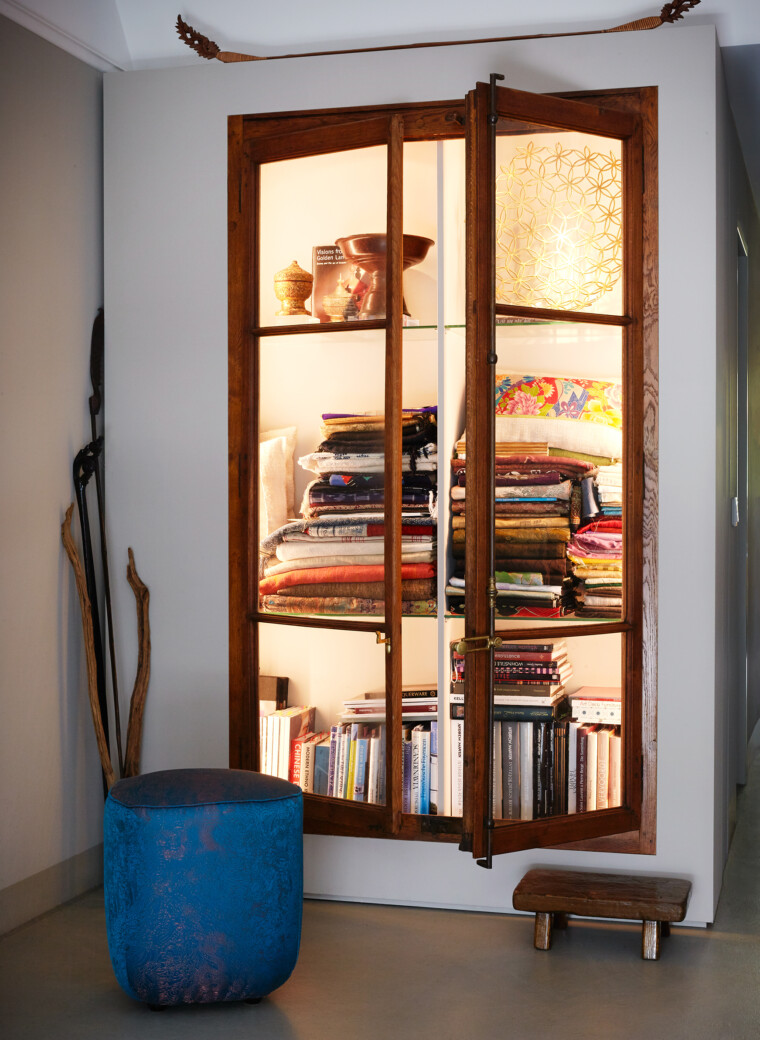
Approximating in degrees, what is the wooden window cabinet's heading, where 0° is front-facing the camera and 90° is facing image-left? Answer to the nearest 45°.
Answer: approximately 0°

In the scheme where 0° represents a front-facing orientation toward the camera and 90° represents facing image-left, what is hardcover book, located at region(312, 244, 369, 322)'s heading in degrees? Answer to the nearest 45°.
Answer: approximately 0°
